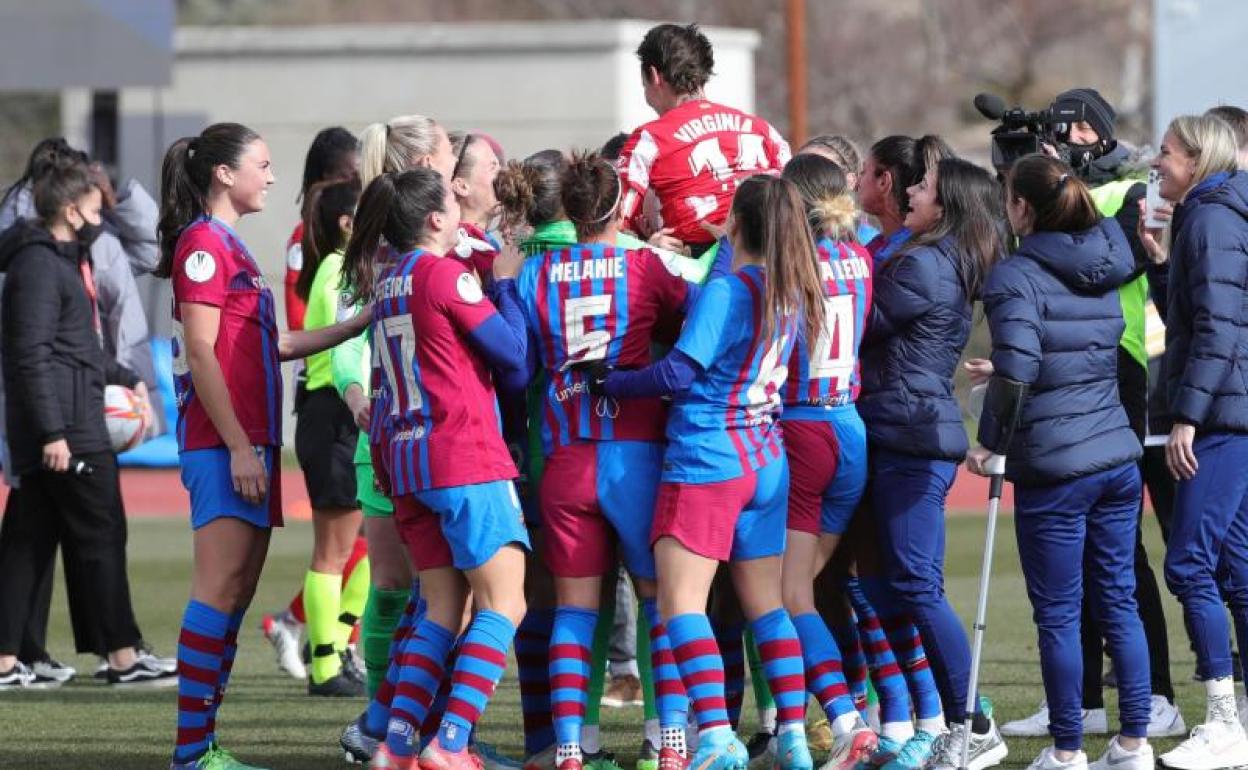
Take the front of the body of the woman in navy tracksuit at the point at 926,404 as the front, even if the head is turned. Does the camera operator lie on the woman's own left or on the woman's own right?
on the woman's own right

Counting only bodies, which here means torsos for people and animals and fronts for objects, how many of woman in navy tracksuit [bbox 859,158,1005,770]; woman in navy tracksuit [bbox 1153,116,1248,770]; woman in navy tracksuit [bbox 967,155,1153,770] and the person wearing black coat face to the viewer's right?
1

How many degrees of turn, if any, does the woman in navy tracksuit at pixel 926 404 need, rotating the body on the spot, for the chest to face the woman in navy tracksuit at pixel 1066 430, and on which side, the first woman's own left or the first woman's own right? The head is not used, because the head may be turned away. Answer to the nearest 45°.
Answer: approximately 180°

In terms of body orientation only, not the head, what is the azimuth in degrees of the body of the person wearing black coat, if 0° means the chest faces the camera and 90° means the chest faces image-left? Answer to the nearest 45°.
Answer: approximately 270°

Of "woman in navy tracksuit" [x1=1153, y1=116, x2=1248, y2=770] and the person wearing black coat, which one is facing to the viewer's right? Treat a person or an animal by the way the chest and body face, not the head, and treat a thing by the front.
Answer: the person wearing black coat

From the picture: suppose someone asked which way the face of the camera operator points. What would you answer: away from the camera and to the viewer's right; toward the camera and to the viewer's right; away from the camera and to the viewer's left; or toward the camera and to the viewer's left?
toward the camera and to the viewer's left

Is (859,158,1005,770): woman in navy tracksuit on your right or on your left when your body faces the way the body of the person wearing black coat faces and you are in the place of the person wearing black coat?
on your right

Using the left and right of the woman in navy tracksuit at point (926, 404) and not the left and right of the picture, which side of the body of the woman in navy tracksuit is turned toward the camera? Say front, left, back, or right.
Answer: left

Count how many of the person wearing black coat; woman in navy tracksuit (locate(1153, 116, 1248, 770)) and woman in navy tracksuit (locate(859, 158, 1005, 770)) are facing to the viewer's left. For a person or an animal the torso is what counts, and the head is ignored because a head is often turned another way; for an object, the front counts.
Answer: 2

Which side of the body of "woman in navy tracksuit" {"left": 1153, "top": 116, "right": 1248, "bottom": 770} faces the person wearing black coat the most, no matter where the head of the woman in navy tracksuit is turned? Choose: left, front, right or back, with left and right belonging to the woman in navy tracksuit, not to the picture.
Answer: front

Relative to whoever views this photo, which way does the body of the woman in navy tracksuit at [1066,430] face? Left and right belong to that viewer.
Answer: facing away from the viewer and to the left of the viewer

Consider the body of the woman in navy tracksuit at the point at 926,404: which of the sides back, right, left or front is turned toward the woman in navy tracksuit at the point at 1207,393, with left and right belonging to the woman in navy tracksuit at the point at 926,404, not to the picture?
back

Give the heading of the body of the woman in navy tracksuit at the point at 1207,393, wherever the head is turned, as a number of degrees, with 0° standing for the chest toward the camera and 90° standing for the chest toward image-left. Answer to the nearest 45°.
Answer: approximately 90°
